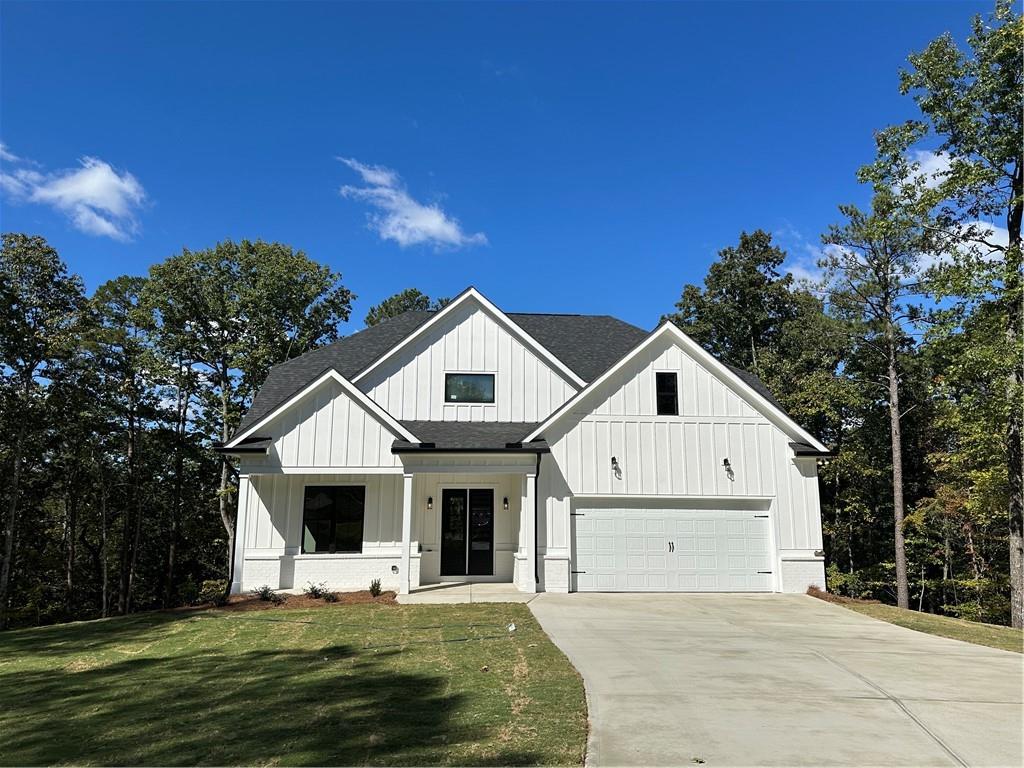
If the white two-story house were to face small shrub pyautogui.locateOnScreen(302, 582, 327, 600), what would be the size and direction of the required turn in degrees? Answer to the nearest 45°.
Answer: approximately 90° to its right

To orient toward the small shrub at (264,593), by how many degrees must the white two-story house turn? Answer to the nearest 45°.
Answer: approximately 90° to its right

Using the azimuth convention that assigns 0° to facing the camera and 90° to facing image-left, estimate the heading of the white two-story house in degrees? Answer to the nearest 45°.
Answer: approximately 0°
